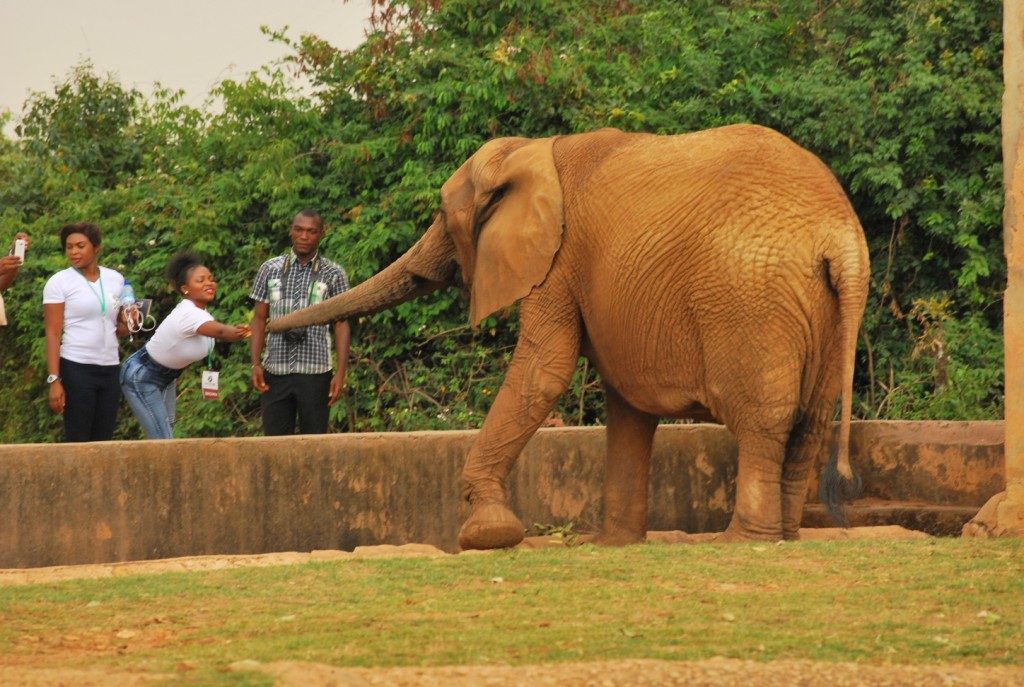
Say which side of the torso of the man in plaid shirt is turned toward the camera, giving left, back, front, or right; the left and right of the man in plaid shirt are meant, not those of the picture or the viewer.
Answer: front

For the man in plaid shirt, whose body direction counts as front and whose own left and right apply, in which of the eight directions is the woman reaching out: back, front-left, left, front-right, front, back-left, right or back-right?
right

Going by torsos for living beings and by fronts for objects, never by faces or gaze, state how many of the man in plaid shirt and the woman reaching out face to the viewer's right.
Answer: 1

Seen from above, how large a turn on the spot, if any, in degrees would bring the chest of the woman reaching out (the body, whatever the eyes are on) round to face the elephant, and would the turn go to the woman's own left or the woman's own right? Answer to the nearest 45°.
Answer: approximately 45° to the woman's own right

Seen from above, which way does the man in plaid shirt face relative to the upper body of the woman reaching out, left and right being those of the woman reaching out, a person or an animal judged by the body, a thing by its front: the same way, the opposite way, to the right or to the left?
to the right

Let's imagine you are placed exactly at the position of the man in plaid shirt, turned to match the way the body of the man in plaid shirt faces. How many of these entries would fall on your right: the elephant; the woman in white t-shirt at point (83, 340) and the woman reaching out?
2

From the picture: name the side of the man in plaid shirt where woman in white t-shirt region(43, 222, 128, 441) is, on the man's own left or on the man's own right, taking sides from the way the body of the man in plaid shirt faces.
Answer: on the man's own right

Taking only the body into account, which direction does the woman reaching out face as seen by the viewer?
to the viewer's right

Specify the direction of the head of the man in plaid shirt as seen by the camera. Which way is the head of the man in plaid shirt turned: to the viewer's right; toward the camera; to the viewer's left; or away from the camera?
toward the camera

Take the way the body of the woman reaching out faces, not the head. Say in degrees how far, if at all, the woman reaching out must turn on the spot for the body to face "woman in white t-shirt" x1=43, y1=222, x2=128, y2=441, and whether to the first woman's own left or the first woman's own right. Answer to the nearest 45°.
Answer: approximately 180°
